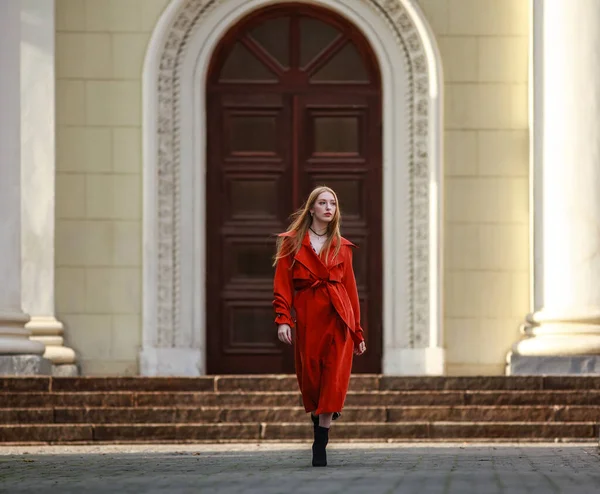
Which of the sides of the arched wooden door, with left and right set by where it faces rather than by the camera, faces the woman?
front

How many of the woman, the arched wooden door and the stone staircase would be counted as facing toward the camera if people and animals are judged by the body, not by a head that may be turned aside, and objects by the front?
3

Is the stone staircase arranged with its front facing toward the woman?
yes

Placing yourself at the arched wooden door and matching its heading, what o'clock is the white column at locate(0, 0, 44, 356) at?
The white column is roughly at 2 o'clock from the arched wooden door.

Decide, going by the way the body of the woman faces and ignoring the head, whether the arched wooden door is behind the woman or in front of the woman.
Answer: behind

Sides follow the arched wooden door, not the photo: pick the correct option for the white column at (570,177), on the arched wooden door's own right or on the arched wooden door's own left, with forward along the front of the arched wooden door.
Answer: on the arched wooden door's own left

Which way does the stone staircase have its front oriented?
toward the camera

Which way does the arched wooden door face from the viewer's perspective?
toward the camera

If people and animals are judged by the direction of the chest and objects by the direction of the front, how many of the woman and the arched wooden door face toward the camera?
2

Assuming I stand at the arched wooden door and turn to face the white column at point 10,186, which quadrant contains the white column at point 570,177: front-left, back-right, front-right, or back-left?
back-left

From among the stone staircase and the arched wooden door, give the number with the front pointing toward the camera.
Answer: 2

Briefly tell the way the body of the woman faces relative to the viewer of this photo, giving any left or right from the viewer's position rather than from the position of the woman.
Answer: facing the viewer

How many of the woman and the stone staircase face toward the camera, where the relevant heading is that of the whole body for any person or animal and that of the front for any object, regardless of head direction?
2
